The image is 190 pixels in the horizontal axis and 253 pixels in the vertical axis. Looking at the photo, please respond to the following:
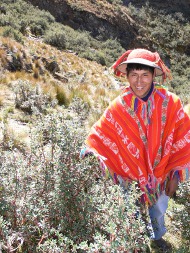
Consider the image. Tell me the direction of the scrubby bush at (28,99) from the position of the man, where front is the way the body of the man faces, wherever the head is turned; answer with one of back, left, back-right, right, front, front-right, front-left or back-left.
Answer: back-right

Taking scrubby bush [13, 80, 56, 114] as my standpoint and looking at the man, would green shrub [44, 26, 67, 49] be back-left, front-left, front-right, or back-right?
back-left

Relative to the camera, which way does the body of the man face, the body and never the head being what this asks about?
toward the camera

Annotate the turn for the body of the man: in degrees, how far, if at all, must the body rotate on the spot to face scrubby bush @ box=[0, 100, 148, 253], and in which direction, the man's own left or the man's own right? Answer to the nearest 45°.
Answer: approximately 45° to the man's own right

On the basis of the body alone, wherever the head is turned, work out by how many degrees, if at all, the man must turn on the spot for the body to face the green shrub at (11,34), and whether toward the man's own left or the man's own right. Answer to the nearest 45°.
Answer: approximately 135° to the man's own right

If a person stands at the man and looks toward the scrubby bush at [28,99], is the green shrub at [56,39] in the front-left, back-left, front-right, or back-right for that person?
front-right

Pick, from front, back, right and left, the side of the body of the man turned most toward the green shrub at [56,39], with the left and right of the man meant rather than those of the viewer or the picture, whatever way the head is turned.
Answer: back
